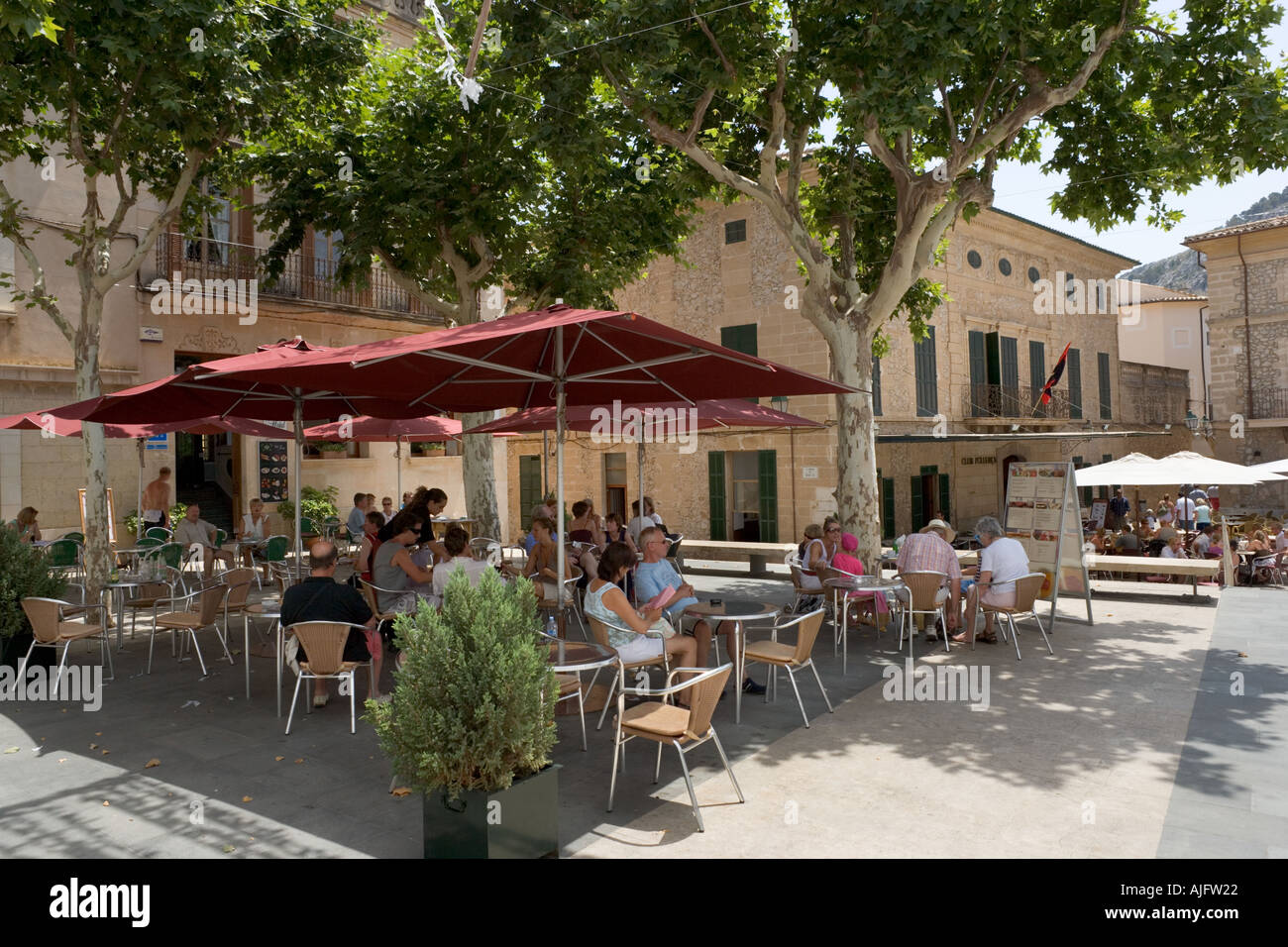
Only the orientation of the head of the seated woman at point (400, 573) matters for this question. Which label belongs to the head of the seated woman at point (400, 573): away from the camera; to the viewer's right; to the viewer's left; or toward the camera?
to the viewer's right

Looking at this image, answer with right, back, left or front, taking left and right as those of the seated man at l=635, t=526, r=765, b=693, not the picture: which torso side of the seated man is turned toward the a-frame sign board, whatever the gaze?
left

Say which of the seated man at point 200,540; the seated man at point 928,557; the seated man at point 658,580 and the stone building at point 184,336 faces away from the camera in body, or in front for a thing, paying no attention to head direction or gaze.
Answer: the seated man at point 928,557

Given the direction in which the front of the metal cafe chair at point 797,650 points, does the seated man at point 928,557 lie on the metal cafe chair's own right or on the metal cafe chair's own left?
on the metal cafe chair's own right

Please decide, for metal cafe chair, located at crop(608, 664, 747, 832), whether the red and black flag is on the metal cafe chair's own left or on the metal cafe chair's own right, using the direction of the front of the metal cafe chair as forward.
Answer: on the metal cafe chair's own right

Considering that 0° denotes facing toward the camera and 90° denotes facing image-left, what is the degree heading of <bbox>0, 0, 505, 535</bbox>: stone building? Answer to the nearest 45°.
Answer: approximately 315°

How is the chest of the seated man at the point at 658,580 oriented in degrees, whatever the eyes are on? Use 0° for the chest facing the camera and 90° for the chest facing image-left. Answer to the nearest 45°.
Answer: approximately 315°

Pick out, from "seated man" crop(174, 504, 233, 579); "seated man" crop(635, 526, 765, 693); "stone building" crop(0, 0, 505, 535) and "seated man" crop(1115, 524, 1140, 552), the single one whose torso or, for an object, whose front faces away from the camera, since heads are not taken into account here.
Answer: "seated man" crop(1115, 524, 1140, 552)

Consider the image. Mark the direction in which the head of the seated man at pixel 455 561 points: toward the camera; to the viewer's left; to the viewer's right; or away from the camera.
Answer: away from the camera

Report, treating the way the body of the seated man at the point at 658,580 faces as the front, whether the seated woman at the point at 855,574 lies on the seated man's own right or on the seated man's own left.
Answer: on the seated man's own left

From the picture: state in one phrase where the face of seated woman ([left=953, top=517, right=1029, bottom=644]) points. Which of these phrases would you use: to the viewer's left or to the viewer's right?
to the viewer's left

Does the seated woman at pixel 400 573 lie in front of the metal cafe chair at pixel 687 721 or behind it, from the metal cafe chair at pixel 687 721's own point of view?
in front

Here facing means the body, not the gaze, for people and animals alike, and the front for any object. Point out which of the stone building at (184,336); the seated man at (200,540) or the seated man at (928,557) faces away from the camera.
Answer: the seated man at (928,557)

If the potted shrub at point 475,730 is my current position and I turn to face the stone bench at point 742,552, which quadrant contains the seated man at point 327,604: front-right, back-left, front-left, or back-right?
front-left
